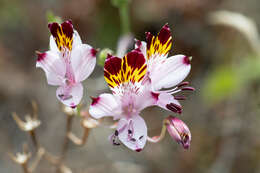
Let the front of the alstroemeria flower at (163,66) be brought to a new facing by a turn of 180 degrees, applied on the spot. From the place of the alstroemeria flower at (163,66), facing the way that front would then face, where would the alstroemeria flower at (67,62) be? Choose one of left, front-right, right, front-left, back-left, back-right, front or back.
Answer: front-left

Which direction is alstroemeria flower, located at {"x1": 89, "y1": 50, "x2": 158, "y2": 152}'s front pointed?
toward the camera

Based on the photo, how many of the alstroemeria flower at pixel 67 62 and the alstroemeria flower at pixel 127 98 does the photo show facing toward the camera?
2
